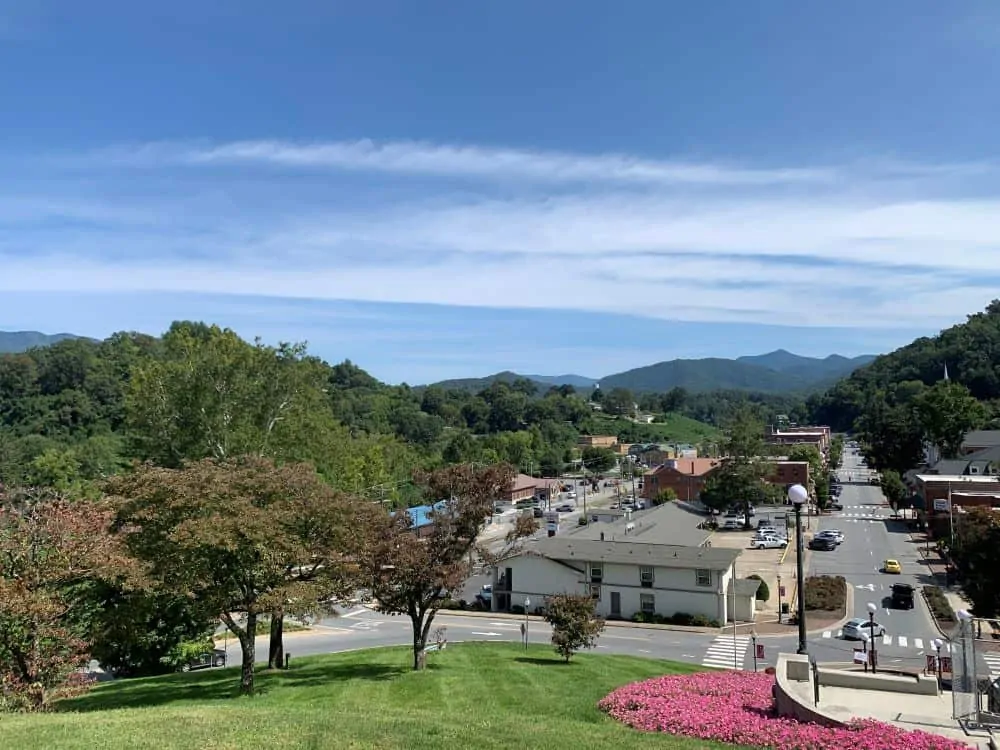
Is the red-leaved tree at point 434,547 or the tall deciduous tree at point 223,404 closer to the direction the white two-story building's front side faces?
the red-leaved tree

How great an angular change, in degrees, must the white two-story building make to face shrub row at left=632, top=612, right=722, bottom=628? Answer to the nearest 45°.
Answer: approximately 45° to its left

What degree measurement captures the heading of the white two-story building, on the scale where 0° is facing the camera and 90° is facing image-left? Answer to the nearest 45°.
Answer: approximately 0°

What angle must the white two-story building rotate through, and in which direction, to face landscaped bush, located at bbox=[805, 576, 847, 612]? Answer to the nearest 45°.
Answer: approximately 90° to its left

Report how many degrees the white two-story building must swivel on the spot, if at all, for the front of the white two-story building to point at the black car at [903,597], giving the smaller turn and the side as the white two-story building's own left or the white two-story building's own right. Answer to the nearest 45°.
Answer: approximately 90° to the white two-story building's own left

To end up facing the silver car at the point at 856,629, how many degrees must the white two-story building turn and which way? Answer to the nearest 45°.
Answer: approximately 45° to its left

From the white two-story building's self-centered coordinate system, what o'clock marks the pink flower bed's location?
The pink flower bed is roughly at 12 o'clock from the white two-story building.

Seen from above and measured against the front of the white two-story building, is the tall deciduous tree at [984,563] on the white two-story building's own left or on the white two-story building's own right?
on the white two-story building's own left

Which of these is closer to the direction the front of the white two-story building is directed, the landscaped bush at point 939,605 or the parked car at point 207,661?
the parked car

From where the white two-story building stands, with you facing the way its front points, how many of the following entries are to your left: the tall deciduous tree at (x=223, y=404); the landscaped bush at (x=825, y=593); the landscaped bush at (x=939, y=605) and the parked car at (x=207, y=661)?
2

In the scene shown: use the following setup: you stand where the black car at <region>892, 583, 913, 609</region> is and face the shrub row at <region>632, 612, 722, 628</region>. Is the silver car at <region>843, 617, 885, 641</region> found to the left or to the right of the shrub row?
left

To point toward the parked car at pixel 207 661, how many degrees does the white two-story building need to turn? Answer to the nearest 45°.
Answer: approximately 45° to its right

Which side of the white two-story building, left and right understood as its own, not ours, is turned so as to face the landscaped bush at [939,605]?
left
